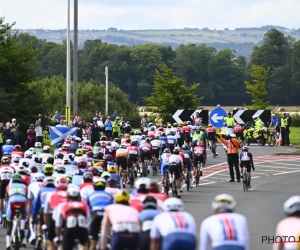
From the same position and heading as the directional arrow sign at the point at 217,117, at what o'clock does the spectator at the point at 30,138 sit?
The spectator is roughly at 2 o'clock from the directional arrow sign.

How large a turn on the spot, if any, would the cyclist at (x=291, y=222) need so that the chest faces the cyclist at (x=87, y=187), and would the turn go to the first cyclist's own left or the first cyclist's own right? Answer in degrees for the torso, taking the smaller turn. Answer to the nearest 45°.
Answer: approximately 45° to the first cyclist's own left

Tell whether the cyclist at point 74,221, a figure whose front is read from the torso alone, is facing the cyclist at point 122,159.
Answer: yes

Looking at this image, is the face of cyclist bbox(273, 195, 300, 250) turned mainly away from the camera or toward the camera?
away from the camera

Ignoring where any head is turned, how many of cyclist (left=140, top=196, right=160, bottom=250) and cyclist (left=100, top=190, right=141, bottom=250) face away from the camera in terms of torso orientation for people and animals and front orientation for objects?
2

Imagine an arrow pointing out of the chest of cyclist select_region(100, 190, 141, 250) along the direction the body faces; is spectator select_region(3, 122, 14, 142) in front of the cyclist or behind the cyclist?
in front

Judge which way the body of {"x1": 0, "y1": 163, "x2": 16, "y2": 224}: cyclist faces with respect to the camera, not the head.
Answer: away from the camera

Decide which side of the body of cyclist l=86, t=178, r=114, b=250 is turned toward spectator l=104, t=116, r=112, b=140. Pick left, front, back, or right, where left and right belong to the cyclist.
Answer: front

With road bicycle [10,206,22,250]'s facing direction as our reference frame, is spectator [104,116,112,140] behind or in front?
in front

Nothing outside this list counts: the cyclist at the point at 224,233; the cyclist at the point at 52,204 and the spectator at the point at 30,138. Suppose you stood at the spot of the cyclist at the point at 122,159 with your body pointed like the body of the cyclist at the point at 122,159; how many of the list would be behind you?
2

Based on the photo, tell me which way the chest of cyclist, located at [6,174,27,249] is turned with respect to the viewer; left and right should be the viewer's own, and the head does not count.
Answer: facing away from the viewer

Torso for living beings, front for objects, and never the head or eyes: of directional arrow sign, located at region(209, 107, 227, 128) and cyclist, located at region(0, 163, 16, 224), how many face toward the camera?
1

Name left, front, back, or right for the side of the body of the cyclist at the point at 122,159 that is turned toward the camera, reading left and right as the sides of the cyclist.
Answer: back

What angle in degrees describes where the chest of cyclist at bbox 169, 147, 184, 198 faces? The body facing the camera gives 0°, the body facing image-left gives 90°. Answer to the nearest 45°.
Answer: approximately 180°

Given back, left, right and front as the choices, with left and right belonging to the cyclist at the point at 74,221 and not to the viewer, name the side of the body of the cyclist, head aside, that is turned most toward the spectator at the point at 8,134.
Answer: front

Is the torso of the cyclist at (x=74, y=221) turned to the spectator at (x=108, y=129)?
yes

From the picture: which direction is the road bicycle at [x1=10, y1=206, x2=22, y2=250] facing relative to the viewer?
away from the camera
